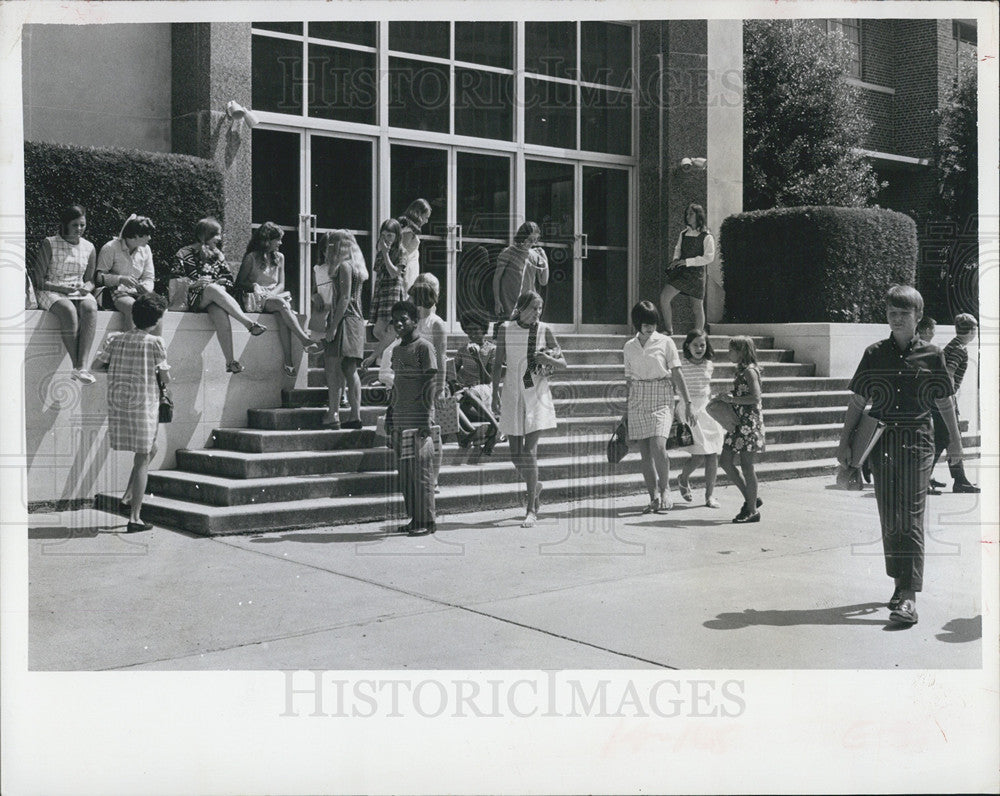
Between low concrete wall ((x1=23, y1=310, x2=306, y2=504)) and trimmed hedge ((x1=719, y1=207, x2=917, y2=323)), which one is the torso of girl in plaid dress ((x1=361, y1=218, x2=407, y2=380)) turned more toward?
the low concrete wall

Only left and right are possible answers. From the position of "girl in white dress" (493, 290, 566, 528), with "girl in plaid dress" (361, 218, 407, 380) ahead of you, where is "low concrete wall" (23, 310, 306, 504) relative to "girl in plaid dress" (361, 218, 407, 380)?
left

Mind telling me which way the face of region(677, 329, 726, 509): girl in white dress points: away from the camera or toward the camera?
toward the camera

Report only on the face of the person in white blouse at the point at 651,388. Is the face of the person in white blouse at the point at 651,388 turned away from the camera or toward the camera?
toward the camera

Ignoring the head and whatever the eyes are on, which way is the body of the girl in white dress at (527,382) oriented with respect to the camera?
toward the camera

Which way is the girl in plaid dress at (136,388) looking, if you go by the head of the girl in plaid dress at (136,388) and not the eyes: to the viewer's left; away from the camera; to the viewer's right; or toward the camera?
away from the camera
